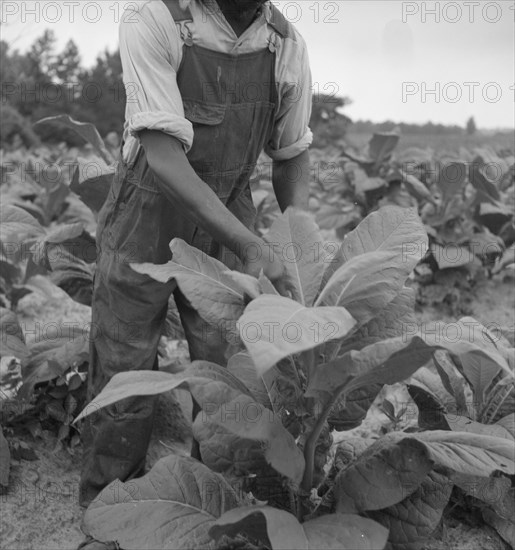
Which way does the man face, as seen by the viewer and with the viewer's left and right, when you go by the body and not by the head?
facing the viewer and to the right of the viewer
